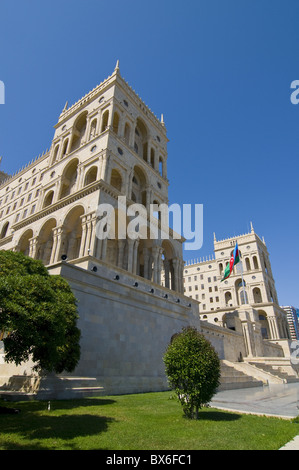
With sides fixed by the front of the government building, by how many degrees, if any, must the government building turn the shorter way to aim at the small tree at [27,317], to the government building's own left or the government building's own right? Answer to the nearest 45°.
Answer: approximately 45° to the government building's own right

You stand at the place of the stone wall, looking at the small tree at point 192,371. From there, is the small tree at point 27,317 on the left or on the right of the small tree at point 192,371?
right
